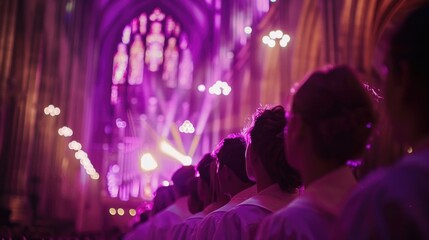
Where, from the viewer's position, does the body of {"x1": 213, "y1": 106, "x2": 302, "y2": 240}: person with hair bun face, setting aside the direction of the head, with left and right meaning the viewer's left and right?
facing away from the viewer and to the left of the viewer

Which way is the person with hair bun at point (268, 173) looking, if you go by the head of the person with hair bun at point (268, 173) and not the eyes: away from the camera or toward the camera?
away from the camera

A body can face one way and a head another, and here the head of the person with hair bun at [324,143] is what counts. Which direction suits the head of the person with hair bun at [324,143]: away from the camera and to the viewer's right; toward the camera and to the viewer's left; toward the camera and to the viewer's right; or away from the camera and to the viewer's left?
away from the camera and to the viewer's left

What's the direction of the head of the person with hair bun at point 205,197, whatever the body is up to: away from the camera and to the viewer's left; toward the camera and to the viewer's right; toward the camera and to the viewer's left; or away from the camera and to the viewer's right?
away from the camera and to the viewer's left

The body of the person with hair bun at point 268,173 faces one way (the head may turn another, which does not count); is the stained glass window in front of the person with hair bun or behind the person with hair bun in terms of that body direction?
in front

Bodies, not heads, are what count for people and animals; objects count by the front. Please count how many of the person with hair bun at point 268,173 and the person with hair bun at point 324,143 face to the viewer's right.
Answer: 0

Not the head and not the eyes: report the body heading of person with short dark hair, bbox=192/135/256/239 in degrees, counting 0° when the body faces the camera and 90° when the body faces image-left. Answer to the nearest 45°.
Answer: approximately 135°

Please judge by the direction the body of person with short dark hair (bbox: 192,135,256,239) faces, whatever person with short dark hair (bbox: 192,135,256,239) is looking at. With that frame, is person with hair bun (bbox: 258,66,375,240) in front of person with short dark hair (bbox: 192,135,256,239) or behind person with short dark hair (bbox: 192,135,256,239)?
behind

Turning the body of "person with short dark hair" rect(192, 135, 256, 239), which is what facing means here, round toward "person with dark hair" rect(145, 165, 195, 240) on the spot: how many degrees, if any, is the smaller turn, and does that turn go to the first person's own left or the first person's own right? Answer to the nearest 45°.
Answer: approximately 45° to the first person's own right

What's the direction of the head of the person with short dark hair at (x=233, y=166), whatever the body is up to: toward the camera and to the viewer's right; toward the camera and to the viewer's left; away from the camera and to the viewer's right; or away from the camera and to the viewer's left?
away from the camera and to the viewer's left

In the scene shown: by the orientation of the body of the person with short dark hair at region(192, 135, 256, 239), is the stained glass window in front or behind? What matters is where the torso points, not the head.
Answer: in front

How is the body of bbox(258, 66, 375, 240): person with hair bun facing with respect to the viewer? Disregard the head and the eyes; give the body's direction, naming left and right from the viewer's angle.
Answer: facing away from the viewer and to the left of the viewer

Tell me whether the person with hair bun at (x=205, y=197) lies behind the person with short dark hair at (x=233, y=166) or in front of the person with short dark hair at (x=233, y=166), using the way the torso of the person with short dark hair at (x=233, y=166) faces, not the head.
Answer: in front
